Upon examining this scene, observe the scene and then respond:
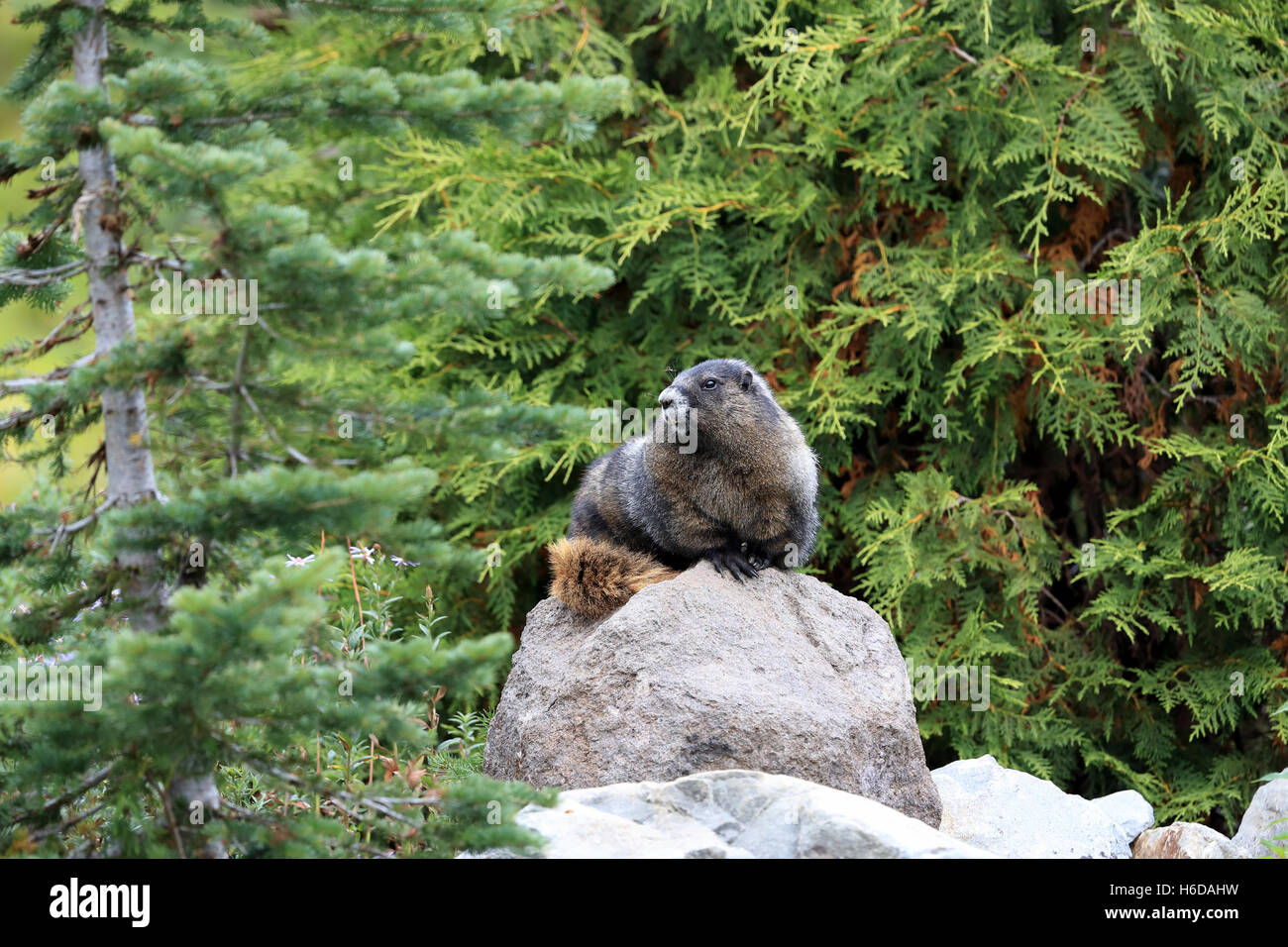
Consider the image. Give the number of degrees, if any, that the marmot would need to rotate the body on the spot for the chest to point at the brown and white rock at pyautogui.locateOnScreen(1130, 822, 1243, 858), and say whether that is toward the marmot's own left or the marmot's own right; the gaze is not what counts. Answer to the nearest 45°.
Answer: approximately 45° to the marmot's own left

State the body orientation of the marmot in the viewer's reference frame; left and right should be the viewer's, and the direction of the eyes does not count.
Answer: facing the viewer and to the right of the viewer

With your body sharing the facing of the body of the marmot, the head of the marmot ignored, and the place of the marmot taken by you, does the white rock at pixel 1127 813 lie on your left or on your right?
on your left

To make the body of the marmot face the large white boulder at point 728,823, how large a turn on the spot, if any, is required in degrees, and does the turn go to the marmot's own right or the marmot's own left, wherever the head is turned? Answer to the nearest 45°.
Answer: approximately 45° to the marmot's own right

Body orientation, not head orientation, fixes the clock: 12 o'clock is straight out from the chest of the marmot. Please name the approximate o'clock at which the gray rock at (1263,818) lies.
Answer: The gray rock is roughly at 11 o'clock from the marmot.
